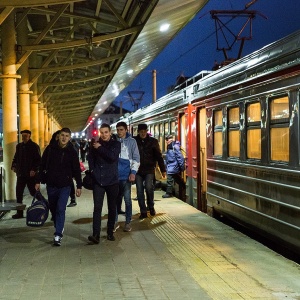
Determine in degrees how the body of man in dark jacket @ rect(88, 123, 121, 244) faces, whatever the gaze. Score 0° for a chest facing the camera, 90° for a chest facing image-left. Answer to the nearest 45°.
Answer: approximately 0°

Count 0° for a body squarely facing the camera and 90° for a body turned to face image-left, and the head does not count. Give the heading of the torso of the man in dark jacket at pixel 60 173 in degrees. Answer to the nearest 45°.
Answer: approximately 0°

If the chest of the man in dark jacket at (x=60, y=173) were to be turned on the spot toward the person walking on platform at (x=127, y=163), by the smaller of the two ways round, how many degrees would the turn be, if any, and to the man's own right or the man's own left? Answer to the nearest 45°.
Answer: approximately 135° to the man's own left

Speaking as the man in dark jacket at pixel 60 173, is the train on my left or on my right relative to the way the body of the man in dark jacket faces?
on my left

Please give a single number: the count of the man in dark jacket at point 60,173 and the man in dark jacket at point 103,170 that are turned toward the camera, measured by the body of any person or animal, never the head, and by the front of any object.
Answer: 2
